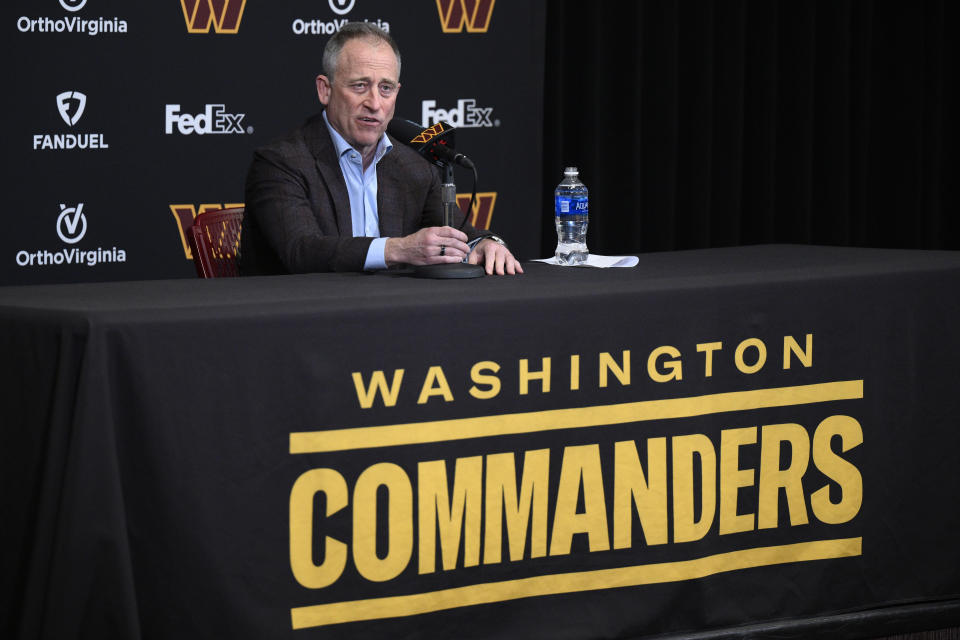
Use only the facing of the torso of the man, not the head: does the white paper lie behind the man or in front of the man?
in front

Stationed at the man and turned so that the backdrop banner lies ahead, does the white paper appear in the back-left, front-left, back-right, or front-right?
back-right

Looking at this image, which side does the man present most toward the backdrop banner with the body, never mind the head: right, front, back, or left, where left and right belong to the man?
back

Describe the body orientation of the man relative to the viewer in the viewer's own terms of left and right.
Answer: facing the viewer and to the right of the viewer
